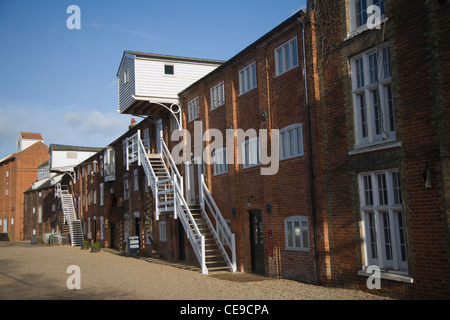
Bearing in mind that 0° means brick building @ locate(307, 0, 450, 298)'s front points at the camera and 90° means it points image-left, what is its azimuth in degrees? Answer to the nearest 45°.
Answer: approximately 45°

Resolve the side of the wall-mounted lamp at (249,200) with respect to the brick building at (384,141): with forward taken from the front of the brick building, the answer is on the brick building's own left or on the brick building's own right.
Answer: on the brick building's own right

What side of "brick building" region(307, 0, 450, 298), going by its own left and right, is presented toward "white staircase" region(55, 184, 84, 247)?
right

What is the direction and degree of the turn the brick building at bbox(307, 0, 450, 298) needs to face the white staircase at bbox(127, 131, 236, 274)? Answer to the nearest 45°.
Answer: approximately 90° to its right
